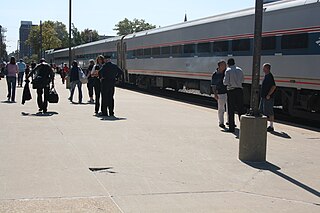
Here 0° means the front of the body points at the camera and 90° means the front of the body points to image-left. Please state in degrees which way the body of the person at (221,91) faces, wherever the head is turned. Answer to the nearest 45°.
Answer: approximately 315°

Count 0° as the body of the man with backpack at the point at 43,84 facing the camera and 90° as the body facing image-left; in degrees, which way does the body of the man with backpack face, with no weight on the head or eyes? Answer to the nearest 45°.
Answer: approximately 180°

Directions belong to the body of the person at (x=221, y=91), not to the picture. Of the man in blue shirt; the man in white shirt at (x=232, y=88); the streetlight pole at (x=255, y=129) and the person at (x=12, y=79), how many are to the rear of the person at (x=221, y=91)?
1

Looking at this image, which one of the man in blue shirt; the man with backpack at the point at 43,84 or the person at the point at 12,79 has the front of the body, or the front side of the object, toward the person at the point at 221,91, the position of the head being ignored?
the man in blue shirt

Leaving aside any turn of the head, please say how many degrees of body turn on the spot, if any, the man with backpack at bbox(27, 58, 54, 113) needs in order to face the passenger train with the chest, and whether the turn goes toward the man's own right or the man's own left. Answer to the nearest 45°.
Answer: approximately 90° to the man's own right

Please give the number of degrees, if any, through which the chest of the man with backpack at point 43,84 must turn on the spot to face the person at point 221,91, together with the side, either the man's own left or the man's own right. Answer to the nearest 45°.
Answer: approximately 135° to the man's own right

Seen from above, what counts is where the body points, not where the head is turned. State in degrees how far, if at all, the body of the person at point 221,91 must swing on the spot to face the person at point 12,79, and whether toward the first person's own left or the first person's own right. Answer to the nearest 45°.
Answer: approximately 180°

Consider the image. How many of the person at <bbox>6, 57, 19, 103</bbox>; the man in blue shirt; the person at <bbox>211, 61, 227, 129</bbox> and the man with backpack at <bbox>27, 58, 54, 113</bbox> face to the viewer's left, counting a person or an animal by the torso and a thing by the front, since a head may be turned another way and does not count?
1

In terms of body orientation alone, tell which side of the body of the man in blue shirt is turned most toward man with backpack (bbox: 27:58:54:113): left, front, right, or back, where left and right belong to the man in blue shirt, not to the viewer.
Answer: front

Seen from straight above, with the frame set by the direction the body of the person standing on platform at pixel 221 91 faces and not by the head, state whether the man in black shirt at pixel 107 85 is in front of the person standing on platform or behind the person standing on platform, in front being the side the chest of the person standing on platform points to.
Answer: behind

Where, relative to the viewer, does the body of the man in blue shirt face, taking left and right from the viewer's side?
facing to the left of the viewer
